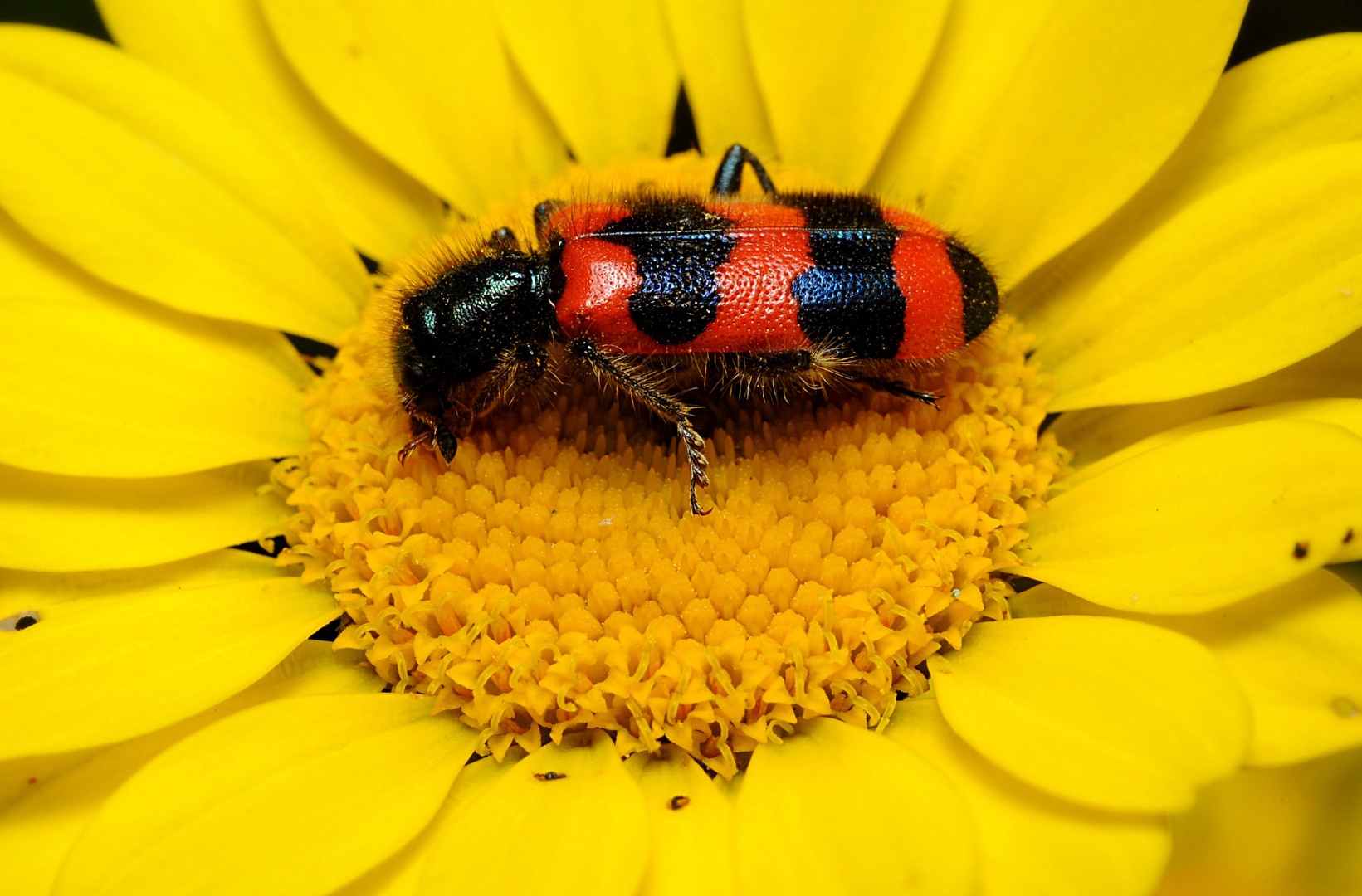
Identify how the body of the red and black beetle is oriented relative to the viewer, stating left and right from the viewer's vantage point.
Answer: facing to the left of the viewer
